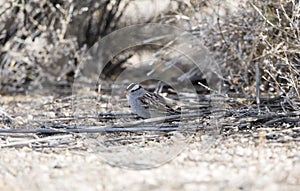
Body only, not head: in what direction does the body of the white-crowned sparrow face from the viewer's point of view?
to the viewer's left
